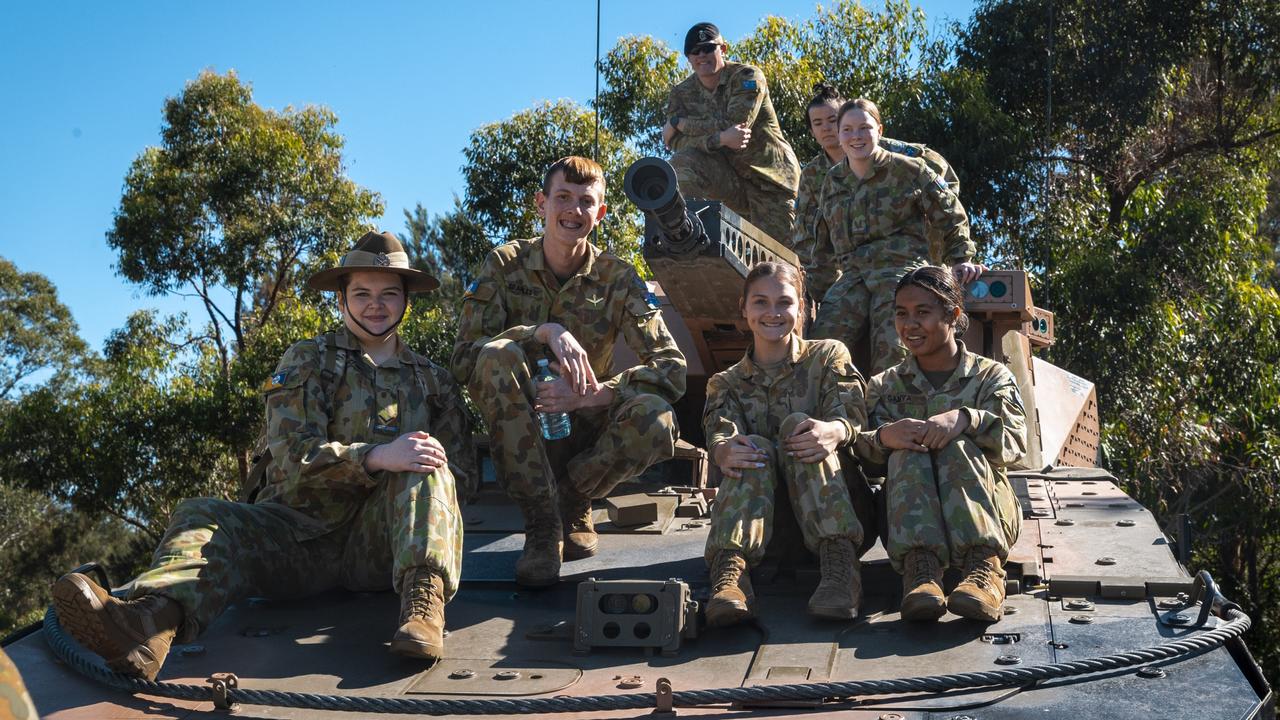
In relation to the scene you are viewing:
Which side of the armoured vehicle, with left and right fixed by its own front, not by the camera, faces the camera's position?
front

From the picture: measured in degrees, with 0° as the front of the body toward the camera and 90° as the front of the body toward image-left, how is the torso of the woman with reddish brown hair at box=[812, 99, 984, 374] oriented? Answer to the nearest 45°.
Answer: approximately 45°

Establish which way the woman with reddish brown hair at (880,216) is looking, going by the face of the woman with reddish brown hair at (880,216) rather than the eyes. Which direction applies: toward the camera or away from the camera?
toward the camera

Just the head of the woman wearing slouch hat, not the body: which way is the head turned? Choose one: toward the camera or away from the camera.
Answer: toward the camera

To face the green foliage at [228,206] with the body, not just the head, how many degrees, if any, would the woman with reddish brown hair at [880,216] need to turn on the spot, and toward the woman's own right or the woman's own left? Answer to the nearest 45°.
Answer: approximately 90° to the woman's own right
